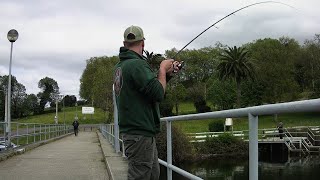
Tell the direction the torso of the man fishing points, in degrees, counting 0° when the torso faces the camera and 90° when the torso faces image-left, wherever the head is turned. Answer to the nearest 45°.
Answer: approximately 225°

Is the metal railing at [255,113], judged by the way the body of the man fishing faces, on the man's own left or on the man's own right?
on the man's own right

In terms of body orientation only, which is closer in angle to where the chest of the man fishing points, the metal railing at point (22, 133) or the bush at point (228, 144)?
the bush

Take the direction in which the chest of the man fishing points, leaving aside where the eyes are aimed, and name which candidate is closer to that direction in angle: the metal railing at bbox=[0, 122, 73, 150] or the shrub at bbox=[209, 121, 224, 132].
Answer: the shrub

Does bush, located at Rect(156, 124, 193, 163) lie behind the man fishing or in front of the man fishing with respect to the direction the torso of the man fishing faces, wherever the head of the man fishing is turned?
in front

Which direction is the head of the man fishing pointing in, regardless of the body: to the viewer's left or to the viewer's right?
to the viewer's right
